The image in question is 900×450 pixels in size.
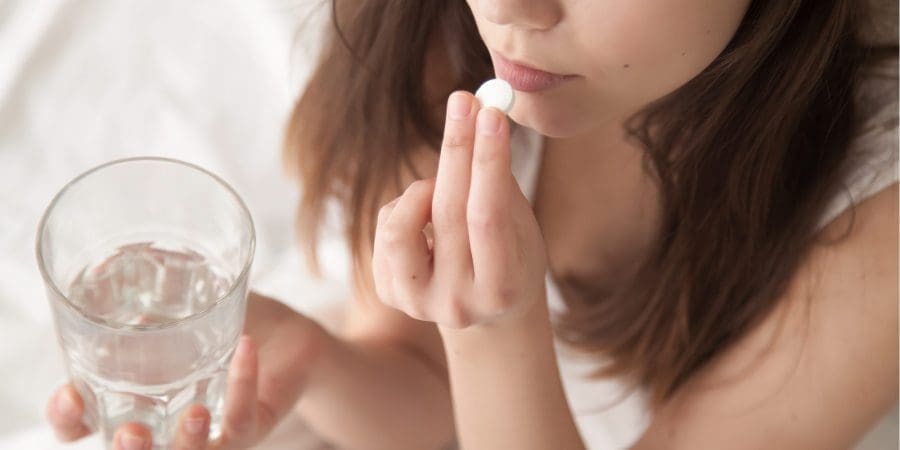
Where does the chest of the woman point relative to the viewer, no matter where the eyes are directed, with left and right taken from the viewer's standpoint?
facing the viewer and to the left of the viewer
